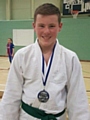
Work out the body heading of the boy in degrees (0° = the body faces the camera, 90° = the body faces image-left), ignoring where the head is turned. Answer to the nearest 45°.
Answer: approximately 0°
